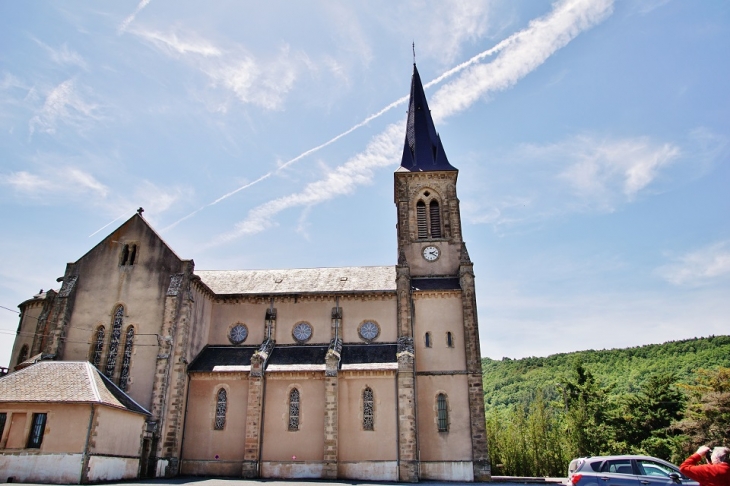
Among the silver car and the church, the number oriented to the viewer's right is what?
2

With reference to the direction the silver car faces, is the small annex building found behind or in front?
behind

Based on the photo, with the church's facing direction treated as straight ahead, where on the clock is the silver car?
The silver car is roughly at 2 o'clock from the church.

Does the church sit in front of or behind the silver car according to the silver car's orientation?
behind

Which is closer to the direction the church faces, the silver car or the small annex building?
the silver car

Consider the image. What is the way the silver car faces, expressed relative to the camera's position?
facing to the right of the viewer

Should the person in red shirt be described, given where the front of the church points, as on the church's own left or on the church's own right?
on the church's own right

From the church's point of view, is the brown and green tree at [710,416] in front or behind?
in front

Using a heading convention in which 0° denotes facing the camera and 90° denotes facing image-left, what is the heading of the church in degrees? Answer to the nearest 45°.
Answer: approximately 270°

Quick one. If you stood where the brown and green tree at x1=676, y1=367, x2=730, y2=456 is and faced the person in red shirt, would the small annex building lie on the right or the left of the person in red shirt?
right

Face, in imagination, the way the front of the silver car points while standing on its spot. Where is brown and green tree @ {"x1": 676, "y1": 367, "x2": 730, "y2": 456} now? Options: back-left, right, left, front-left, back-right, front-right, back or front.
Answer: left

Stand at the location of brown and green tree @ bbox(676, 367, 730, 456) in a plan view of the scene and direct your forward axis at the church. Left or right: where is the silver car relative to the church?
left
